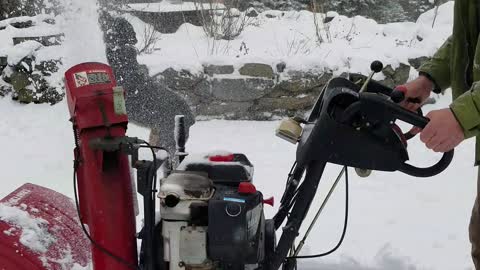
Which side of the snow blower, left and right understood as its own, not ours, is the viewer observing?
left

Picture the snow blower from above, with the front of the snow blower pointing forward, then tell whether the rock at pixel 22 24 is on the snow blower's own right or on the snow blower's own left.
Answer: on the snow blower's own right

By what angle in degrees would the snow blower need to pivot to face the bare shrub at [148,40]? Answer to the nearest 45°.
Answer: approximately 90° to its right

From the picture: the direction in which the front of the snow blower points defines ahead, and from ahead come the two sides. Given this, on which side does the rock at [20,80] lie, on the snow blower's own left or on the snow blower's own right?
on the snow blower's own right

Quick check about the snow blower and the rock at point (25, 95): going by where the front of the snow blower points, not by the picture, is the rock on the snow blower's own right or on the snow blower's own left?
on the snow blower's own right

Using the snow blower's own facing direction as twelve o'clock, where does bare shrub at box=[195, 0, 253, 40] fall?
The bare shrub is roughly at 3 o'clock from the snow blower.

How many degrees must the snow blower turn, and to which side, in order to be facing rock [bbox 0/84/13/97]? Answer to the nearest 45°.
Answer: approximately 45° to its right

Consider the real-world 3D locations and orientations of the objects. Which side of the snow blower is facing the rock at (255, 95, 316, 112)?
right

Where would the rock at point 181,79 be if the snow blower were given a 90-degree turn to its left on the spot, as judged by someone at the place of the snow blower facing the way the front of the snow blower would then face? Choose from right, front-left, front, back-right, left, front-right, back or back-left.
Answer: back

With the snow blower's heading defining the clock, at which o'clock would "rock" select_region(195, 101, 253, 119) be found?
The rock is roughly at 3 o'clock from the snow blower.
